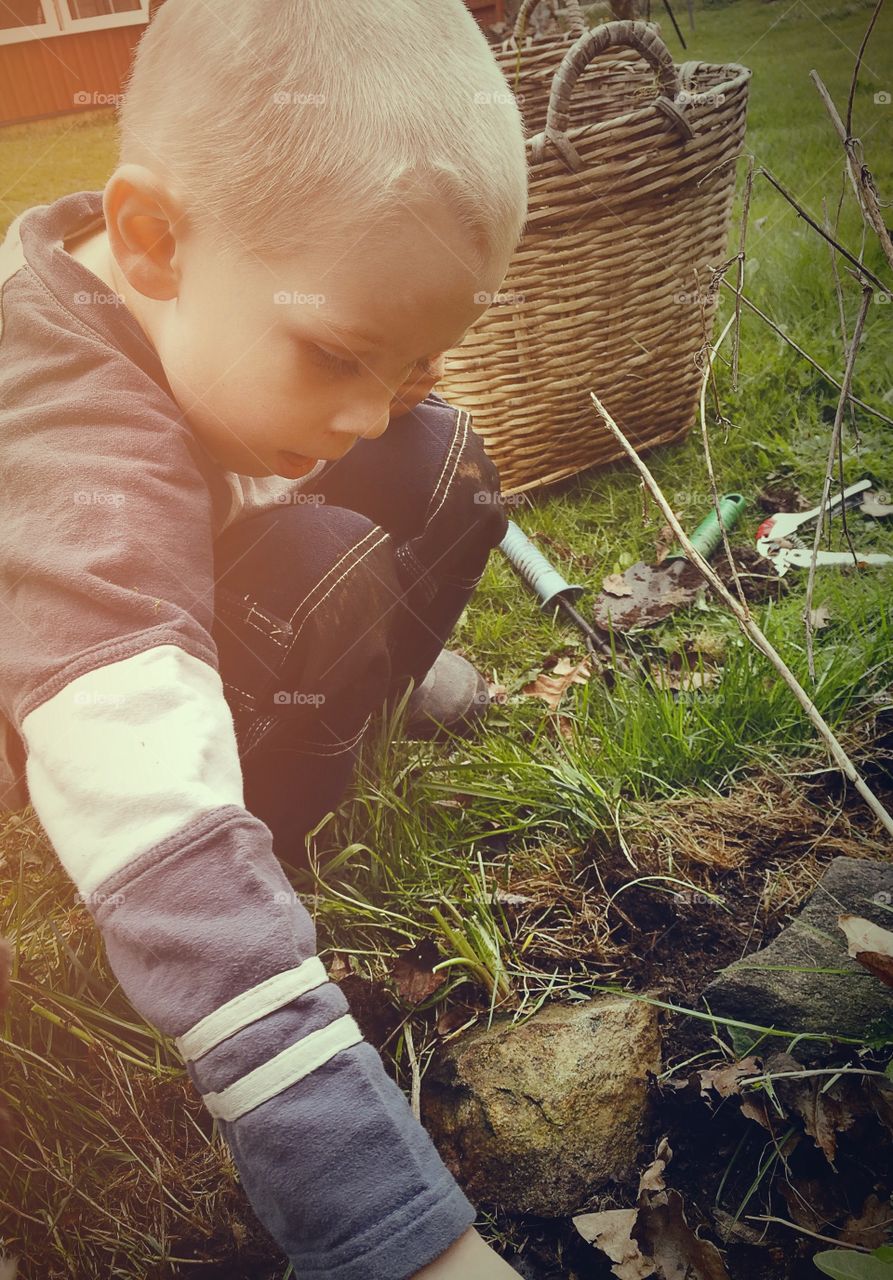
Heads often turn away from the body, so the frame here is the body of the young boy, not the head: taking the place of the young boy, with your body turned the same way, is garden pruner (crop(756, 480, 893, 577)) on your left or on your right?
on your left

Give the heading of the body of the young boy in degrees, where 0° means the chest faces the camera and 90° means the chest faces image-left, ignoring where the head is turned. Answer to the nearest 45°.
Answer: approximately 315°

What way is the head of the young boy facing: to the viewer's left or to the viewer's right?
to the viewer's right
